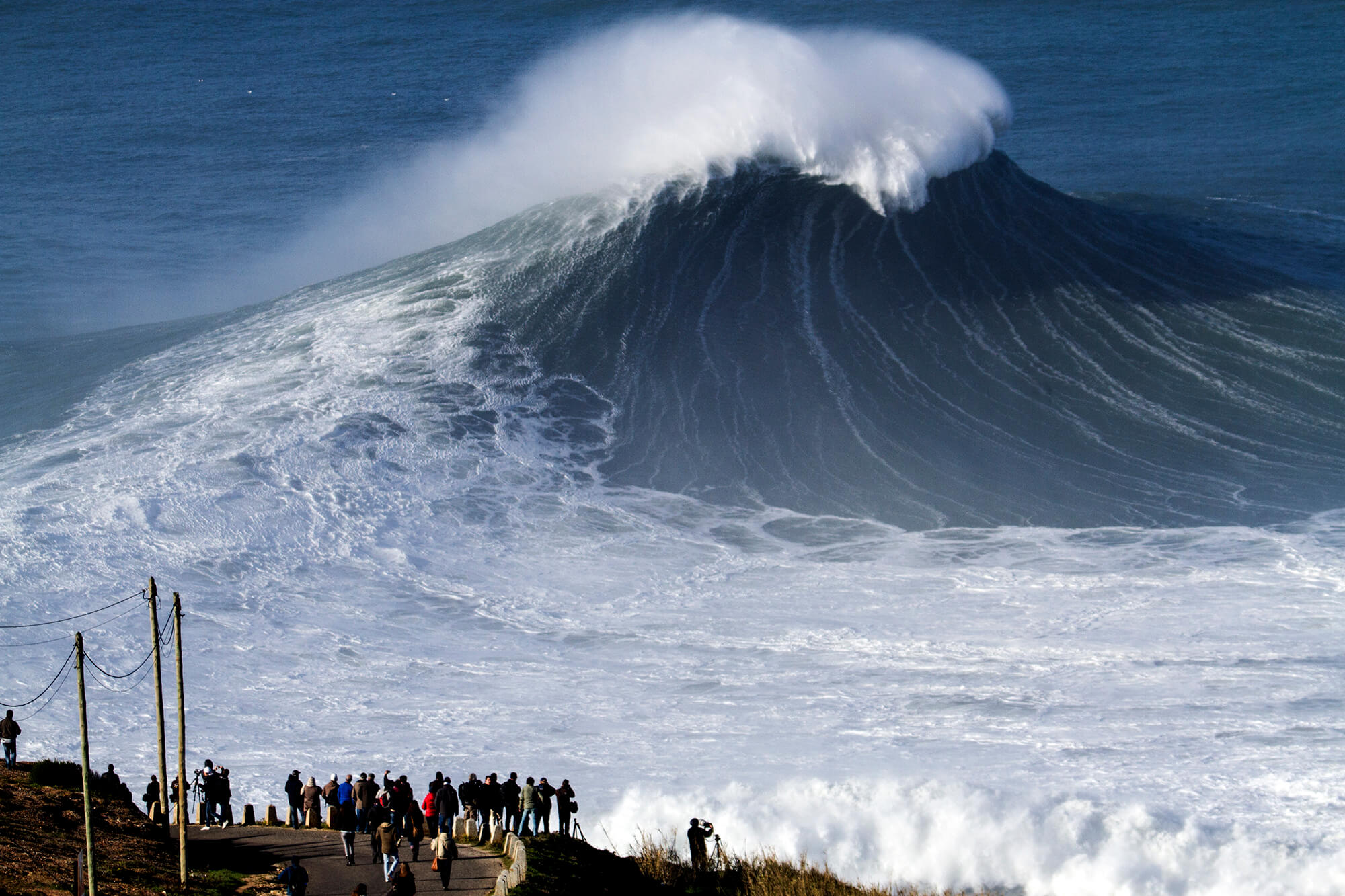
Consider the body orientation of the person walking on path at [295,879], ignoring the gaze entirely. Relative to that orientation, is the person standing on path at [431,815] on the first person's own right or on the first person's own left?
on the first person's own right

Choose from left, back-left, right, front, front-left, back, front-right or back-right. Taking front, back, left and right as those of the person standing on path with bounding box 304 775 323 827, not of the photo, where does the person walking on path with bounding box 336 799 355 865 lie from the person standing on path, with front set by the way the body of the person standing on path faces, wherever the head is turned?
back

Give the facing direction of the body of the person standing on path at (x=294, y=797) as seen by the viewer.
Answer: away from the camera

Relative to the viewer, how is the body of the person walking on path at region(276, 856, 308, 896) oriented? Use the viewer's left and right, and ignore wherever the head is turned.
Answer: facing away from the viewer and to the left of the viewer

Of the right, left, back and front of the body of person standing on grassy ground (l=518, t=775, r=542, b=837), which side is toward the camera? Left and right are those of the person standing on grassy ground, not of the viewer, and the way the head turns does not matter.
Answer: back

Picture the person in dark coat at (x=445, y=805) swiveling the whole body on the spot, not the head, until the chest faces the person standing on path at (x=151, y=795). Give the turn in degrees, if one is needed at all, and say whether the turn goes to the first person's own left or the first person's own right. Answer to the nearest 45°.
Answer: approximately 45° to the first person's own left

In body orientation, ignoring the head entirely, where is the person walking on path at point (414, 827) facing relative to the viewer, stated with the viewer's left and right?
facing away from the viewer

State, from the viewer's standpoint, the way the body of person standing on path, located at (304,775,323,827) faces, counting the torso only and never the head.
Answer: away from the camera

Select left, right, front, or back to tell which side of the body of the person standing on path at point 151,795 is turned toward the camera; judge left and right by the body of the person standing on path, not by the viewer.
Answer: back
